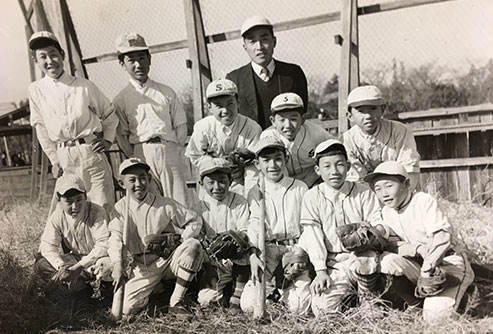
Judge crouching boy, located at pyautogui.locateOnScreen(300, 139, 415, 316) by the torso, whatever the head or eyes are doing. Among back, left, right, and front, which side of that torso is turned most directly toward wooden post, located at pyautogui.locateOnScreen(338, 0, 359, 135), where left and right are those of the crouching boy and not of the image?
back

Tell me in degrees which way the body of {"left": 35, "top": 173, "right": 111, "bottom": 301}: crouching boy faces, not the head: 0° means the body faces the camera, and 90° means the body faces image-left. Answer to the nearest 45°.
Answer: approximately 0°

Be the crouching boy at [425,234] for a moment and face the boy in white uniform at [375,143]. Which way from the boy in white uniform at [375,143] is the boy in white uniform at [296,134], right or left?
left
